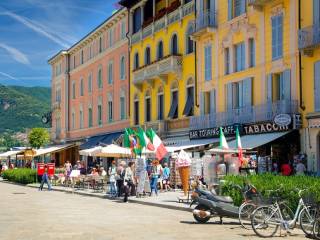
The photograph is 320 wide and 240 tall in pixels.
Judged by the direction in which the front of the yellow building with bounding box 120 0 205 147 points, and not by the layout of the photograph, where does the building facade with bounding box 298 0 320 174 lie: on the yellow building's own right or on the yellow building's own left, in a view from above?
on the yellow building's own left

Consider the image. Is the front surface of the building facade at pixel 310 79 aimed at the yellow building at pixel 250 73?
no

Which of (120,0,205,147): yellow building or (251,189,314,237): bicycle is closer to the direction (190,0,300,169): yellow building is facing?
the bicycle

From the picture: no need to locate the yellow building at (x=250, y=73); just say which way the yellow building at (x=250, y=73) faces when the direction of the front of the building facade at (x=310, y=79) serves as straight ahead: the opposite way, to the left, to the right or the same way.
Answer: the same way

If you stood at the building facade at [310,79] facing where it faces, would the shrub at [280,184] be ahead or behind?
ahead

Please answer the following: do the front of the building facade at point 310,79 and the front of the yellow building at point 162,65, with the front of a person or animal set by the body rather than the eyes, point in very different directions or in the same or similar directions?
same or similar directions

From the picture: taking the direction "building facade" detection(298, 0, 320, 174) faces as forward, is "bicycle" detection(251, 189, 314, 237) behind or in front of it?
in front

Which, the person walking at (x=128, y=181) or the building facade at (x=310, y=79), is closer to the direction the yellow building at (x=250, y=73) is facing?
the person walking

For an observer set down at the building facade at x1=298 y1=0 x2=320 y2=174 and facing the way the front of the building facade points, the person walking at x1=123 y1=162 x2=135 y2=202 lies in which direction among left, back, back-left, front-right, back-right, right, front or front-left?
front-right

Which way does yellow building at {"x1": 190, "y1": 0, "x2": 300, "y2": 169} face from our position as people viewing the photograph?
facing the viewer and to the left of the viewer

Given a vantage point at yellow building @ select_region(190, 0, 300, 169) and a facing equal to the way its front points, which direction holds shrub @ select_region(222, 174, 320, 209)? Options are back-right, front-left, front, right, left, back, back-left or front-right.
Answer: front-left

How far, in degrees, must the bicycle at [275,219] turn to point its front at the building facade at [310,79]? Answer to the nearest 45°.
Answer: approximately 45° to its left

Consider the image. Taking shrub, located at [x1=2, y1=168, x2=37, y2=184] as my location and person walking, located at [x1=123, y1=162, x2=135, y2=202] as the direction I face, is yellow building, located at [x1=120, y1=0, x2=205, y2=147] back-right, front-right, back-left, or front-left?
front-left

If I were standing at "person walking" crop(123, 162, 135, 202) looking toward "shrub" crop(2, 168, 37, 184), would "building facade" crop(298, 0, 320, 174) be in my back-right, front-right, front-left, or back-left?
back-right

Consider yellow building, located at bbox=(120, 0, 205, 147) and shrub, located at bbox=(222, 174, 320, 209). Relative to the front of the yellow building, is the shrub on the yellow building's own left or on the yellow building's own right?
on the yellow building's own left

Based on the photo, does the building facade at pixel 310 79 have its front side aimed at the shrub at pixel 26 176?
no

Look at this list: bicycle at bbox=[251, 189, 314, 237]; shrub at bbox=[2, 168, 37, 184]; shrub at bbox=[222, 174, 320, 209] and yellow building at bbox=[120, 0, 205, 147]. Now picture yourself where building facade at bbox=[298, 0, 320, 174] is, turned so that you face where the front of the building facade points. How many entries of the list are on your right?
2

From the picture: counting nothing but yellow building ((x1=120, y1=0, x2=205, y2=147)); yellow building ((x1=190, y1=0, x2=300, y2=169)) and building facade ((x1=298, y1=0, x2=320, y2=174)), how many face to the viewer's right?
0
